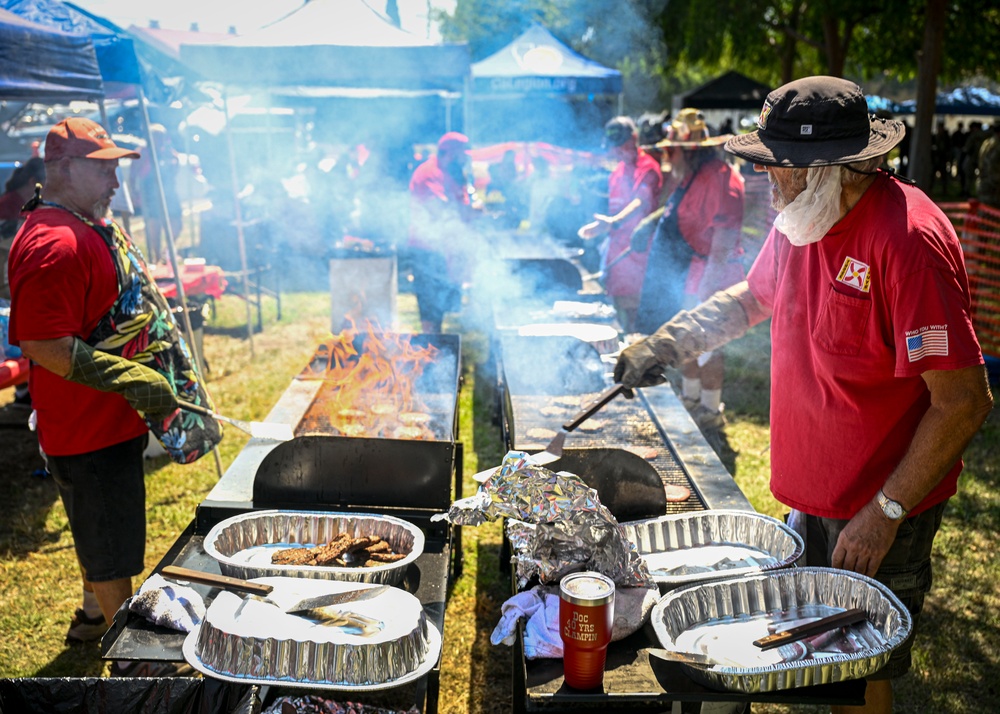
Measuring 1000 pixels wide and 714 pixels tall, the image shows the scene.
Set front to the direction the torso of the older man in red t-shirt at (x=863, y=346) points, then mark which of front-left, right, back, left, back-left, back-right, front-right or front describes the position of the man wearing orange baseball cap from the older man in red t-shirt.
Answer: front-right

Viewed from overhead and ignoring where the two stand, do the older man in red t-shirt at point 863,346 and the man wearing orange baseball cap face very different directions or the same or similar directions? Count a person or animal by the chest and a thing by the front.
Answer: very different directions

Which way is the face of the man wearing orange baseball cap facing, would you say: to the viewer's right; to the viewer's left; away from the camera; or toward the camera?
to the viewer's right

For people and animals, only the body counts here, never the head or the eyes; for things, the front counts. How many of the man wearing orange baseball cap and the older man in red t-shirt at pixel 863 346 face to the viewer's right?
1

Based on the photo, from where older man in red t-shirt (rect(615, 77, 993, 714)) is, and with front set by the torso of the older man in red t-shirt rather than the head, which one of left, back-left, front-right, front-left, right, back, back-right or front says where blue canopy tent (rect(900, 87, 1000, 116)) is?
back-right

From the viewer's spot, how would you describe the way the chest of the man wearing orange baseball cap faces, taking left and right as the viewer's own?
facing to the right of the viewer

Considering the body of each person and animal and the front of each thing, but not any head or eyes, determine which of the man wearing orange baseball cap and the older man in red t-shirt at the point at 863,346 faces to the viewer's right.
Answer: the man wearing orange baseball cap

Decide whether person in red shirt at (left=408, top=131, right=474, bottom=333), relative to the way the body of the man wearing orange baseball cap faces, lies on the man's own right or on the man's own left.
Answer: on the man's own left

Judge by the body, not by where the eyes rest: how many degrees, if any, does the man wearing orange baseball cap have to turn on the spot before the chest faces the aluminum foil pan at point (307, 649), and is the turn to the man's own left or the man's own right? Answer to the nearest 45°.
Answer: approximately 90° to the man's own right

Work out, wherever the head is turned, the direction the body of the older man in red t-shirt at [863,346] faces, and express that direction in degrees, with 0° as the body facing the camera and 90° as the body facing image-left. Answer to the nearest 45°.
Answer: approximately 45°

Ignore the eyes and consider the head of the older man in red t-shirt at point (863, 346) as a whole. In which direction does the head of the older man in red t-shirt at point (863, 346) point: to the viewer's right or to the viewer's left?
to the viewer's left

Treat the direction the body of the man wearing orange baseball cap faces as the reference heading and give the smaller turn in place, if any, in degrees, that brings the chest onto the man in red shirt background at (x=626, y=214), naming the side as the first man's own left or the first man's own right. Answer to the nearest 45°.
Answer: approximately 45° to the first man's own left
